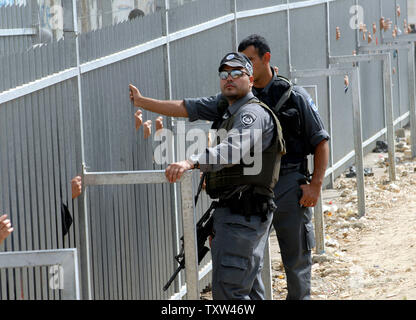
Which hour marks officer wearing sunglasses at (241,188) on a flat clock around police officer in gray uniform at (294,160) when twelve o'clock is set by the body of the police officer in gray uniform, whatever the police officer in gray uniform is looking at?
The officer wearing sunglasses is roughly at 11 o'clock from the police officer in gray uniform.

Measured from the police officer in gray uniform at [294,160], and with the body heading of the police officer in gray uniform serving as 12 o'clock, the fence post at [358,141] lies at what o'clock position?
The fence post is roughly at 5 o'clock from the police officer in gray uniform.

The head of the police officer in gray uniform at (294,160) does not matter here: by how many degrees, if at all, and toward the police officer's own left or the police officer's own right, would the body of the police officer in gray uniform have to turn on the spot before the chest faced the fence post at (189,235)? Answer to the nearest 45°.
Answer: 0° — they already face it

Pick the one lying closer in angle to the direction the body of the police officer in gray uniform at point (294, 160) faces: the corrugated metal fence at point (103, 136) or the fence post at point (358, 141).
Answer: the corrugated metal fence

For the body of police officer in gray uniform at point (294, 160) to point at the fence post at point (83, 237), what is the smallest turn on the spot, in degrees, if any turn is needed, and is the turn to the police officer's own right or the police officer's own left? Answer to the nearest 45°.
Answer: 0° — they already face it

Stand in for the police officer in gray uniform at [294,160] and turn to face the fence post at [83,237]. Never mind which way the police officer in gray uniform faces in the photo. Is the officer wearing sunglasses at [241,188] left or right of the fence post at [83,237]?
left

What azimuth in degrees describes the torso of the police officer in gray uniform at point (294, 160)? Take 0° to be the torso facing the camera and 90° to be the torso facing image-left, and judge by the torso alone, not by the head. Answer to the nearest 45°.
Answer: approximately 45°
